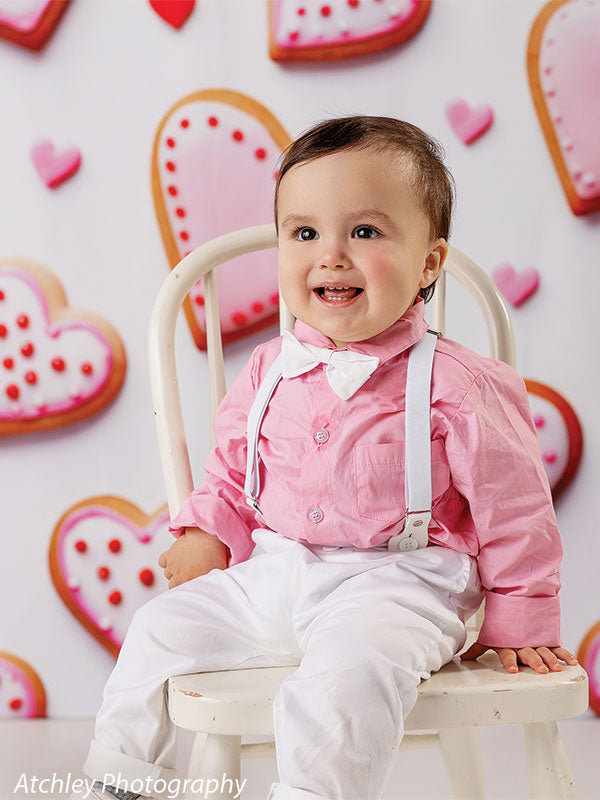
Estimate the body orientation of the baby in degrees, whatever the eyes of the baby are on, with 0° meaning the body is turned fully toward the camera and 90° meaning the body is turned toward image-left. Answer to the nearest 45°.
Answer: approximately 45°
